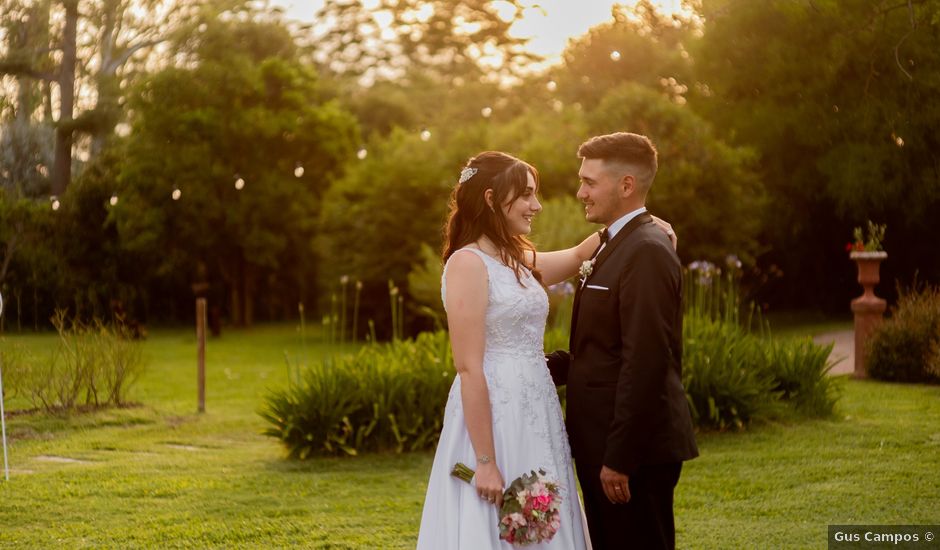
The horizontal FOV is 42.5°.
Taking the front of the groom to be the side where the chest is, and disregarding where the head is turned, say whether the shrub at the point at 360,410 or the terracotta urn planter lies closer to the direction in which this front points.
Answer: the shrub

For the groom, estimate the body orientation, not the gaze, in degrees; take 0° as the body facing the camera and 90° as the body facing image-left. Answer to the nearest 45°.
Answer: approximately 90°

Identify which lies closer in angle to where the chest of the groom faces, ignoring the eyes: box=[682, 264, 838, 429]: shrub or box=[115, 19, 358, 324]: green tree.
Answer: the green tree

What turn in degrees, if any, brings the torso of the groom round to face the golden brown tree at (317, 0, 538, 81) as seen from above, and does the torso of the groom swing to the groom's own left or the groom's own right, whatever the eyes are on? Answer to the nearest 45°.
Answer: approximately 90° to the groom's own right

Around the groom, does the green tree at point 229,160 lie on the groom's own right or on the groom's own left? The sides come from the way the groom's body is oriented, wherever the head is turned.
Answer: on the groom's own right

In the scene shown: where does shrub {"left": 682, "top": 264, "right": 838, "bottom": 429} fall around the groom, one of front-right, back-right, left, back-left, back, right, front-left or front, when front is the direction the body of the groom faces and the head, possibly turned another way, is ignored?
right

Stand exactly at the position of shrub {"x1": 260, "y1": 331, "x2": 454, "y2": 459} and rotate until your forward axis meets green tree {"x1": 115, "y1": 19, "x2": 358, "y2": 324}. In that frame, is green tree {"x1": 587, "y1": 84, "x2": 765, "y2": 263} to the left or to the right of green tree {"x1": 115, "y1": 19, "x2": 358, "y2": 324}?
right

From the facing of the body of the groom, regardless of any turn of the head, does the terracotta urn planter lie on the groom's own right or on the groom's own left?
on the groom's own right

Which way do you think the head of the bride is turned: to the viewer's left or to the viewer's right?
to the viewer's right

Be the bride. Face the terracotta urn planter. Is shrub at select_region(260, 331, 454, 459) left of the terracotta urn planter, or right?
left

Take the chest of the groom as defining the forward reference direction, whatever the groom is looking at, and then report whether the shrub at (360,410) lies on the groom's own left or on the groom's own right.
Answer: on the groom's own right

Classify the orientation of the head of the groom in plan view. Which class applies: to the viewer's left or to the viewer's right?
to the viewer's left

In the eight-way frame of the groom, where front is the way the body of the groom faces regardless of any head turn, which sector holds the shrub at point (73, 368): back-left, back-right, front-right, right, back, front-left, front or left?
front-right

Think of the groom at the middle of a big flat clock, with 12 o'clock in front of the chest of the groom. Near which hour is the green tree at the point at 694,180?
The green tree is roughly at 3 o'clock from the groom.

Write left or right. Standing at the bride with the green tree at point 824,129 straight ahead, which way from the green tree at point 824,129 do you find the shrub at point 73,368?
left
